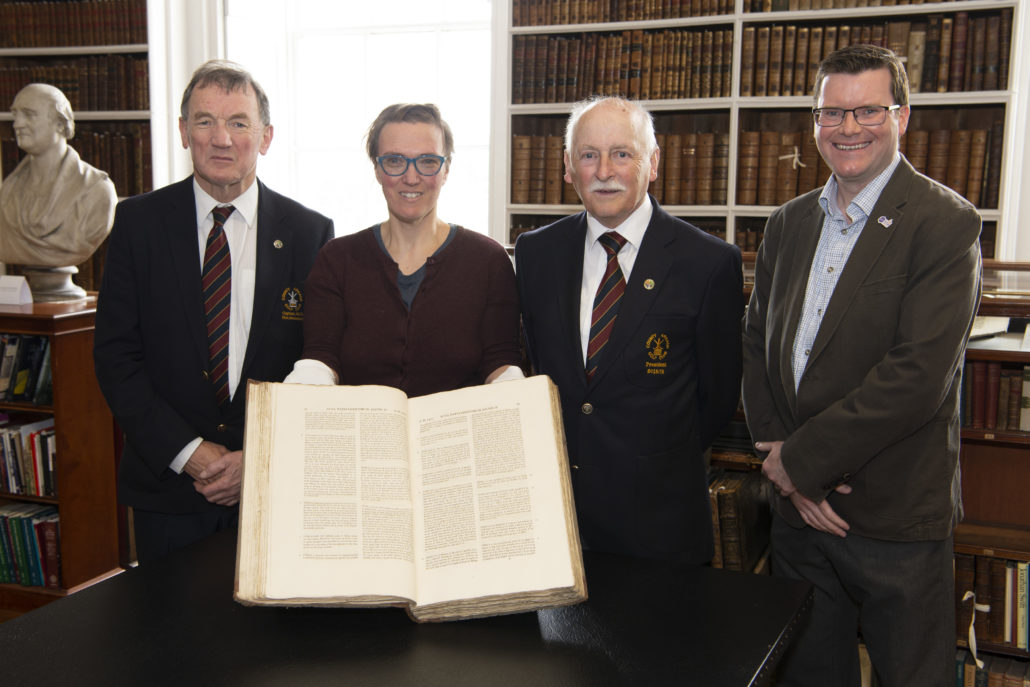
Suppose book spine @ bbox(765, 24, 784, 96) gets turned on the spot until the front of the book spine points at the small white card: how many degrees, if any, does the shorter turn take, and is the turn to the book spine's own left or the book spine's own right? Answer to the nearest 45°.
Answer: approximately 45° to the book spine's own right

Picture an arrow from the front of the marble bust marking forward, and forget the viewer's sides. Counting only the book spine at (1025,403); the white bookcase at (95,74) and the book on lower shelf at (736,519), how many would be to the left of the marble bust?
2

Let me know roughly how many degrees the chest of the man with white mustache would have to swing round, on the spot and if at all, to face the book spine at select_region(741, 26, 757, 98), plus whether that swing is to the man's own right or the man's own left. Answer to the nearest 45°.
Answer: approximately 135° to the man's own right

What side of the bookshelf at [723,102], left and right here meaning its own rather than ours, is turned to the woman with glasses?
front

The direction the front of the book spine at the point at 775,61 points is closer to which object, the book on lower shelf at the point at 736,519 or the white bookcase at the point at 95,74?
the book on lower shelf
